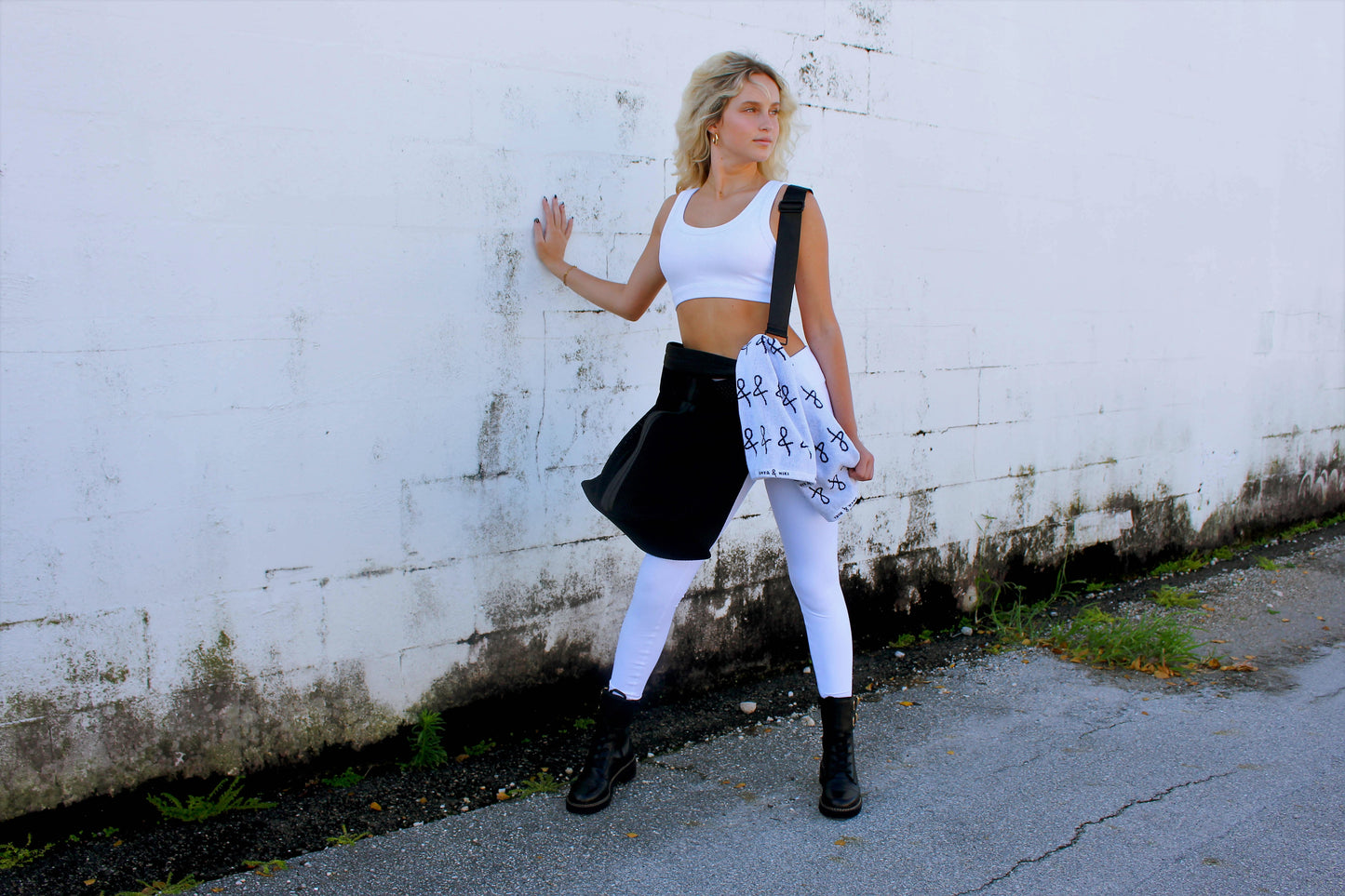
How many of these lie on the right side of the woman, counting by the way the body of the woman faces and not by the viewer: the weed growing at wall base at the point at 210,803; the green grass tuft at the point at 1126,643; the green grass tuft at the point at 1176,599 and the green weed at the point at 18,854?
2

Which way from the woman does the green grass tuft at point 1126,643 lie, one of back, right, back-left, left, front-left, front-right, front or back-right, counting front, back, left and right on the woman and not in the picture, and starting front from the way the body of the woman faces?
back-left

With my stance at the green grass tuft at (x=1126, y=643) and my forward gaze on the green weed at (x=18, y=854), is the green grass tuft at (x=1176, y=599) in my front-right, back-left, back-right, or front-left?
back-right

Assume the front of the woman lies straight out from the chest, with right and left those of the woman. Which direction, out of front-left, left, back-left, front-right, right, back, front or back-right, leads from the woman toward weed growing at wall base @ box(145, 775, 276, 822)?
right

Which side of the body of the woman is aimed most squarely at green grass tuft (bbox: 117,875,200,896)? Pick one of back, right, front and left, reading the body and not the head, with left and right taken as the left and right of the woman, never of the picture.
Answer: right

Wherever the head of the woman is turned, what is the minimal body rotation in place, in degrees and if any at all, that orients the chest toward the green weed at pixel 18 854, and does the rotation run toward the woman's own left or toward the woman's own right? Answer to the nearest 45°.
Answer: approximately 90° to the woman's own right

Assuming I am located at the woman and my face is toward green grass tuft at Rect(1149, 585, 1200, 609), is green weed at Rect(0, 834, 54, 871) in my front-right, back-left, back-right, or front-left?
back-left

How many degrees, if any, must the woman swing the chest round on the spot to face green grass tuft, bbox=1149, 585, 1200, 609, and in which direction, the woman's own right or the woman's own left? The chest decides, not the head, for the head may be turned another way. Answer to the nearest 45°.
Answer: approximately 135° to the woman's own left

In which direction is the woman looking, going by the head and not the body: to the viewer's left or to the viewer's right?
to the viewer's right

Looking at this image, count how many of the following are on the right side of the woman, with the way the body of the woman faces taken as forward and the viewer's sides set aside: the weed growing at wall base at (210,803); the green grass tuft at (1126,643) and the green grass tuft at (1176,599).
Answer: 1

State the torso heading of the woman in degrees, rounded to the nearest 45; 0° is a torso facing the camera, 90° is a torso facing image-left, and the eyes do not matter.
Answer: approximately 0°
